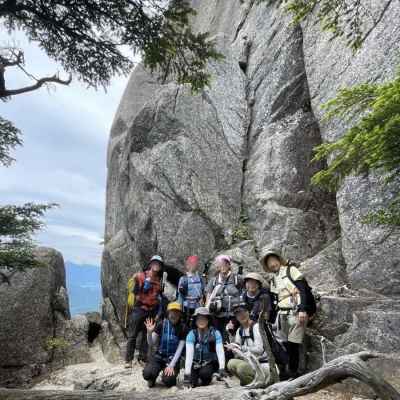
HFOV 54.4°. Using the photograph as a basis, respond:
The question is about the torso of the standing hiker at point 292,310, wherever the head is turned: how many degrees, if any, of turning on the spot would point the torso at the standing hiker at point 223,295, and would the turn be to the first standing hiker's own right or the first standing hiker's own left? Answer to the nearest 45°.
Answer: approximately 90° to the first standing hiker's own right

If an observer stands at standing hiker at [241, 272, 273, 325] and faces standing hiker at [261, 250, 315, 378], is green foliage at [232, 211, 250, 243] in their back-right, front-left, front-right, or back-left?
back-left

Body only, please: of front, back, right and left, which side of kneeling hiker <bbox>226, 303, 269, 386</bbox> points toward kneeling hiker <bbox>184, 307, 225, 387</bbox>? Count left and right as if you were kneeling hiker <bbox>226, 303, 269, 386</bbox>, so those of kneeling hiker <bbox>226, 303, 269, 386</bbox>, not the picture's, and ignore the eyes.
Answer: right

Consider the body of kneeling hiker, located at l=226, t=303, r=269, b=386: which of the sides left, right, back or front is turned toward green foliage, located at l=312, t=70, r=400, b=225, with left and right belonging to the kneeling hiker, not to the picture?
left

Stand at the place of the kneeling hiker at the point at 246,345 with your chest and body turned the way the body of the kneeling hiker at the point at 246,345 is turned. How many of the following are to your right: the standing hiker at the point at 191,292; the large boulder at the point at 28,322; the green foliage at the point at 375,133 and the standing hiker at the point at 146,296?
3

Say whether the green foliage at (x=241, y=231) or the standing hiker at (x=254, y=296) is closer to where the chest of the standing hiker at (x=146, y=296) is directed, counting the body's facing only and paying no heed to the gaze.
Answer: the standing hiker
